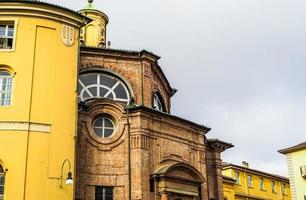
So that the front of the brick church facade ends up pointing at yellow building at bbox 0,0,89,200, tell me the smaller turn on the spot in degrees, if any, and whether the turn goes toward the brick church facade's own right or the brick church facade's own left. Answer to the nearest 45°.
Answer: approximately 90° to the brick church facade's own right

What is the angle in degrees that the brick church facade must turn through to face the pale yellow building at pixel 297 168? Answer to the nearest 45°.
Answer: approximately 90° to its left

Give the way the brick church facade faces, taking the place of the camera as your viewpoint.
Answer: facing the viewer and to the right of the viewer
